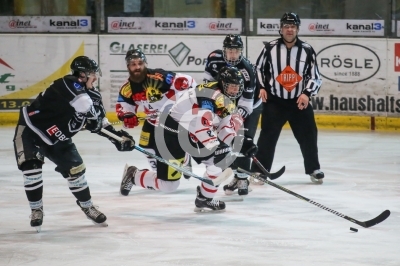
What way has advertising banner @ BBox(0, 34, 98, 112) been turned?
toward the camera

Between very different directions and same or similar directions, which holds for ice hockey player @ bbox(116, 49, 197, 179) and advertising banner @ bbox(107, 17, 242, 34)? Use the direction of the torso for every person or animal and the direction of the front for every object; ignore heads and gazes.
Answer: same or similar directions

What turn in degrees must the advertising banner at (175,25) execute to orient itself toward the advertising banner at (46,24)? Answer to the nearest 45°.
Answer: approximately 90° to its right

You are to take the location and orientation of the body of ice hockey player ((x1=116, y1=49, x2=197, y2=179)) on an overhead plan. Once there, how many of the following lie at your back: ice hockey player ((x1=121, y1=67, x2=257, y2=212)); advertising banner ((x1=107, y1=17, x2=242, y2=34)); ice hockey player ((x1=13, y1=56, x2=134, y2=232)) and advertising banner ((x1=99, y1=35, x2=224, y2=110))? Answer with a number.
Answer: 2

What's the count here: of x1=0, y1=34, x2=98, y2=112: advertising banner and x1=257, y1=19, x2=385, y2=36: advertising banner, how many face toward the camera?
2

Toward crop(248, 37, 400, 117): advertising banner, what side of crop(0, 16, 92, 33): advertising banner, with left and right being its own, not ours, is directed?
left

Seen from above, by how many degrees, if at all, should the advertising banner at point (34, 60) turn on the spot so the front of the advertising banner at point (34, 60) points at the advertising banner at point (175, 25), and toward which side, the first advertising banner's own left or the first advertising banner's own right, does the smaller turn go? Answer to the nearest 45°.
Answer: approximately 90° to the first advertising banner's own left

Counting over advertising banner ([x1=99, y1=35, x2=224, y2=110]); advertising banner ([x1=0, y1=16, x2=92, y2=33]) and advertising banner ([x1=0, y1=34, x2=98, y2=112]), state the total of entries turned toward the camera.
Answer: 3

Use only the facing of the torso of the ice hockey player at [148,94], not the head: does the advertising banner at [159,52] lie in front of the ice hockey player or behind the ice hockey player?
behind

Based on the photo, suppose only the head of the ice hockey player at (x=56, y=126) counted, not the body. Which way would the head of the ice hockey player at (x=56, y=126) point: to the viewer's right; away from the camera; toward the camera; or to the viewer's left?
to the viewer's right

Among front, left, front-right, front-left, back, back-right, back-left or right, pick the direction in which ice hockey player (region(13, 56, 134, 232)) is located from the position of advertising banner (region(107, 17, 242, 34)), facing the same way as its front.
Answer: front

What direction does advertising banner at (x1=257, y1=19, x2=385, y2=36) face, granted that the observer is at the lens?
facing the viewer

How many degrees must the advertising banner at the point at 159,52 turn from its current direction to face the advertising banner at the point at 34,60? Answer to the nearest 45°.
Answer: approximately 90° to its right

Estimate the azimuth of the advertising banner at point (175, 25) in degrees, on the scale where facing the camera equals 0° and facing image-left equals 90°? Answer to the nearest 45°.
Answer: approximately 0°

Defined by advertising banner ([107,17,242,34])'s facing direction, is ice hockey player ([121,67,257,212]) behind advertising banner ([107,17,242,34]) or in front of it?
in front
